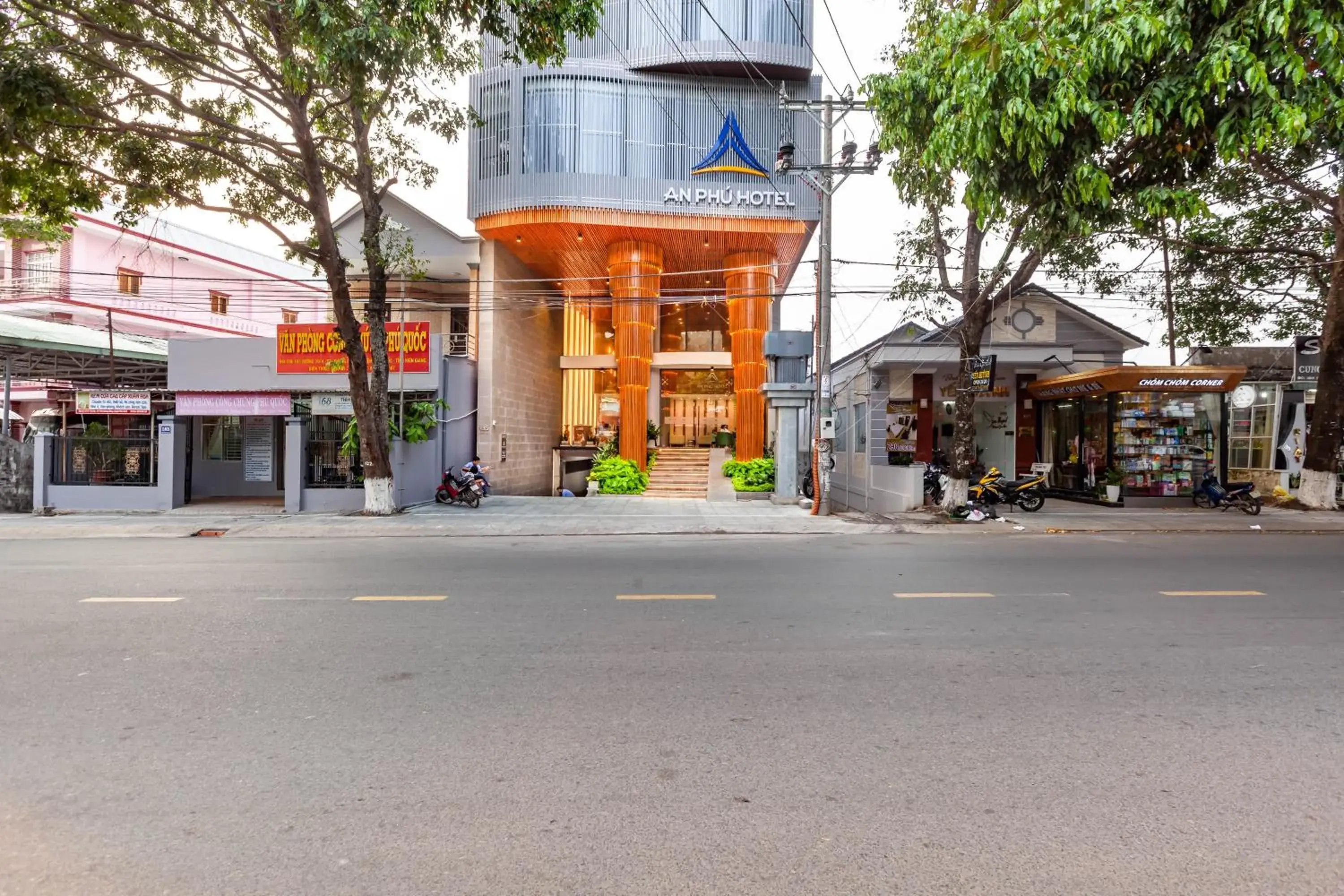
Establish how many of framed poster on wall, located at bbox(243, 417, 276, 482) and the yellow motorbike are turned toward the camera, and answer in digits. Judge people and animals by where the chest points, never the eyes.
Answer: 1

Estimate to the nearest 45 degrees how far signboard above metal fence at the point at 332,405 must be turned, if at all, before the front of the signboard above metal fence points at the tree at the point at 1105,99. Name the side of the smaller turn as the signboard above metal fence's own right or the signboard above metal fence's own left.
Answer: approximately 45° to the signboard above metal fence's own left

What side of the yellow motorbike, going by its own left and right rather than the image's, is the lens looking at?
left

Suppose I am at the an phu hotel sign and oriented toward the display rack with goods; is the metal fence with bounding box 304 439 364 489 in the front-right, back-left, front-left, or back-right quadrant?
back-right

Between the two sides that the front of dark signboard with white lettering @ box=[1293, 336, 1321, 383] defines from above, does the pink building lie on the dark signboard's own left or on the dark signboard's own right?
on the dark signboard's own right

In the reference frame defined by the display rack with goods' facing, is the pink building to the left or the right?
on its right

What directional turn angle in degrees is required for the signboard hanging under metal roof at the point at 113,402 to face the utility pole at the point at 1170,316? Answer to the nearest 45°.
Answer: approximately 45° to its left

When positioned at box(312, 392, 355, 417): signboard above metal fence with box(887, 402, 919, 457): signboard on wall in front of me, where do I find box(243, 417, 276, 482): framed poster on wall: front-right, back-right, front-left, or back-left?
back-left

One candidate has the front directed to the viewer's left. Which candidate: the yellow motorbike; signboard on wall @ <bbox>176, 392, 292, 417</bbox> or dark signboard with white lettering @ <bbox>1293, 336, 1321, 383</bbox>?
the yellow motorbike

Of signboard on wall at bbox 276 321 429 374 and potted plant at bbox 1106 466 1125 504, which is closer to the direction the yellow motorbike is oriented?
the signboard on wall

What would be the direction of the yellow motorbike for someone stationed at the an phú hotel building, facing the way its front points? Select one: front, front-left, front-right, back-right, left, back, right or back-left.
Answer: front-left
